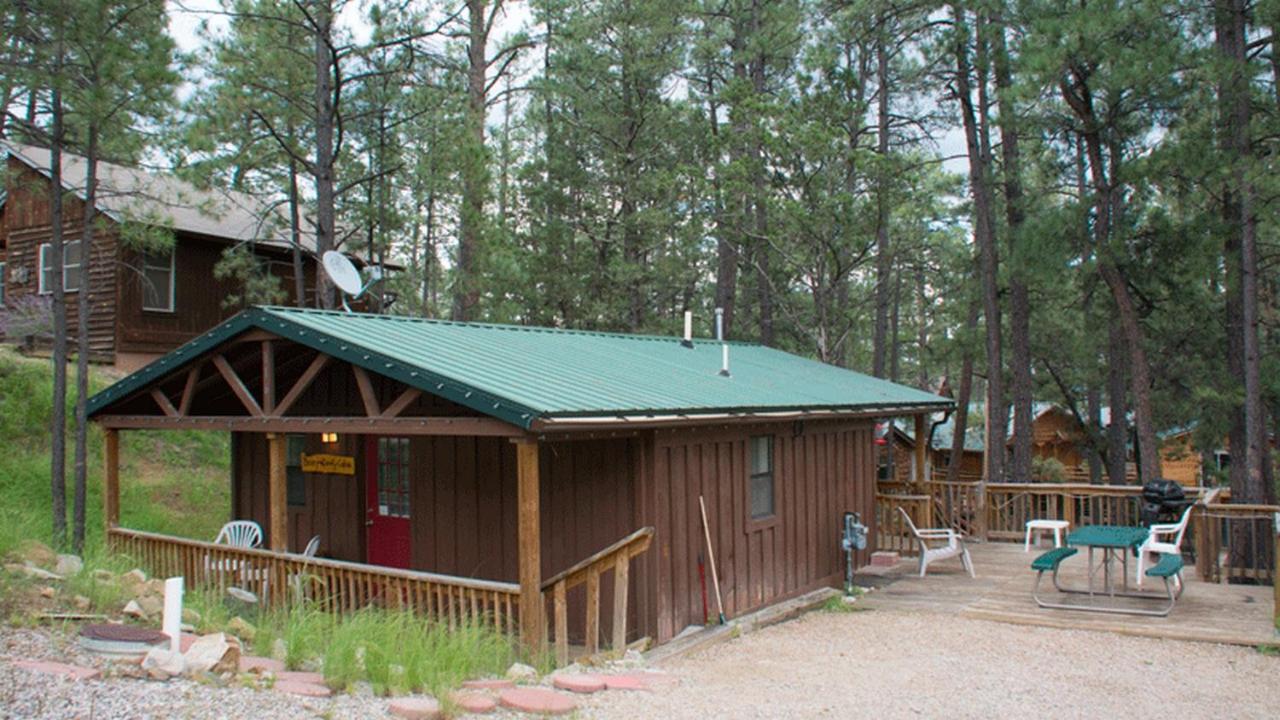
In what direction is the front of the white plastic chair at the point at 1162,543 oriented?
to the viewer's left

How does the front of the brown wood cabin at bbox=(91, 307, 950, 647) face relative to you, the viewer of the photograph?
facing the viewer and to the left of the viewer

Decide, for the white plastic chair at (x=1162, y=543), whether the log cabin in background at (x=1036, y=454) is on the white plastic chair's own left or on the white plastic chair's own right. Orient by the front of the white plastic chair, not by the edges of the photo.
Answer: on the white plastic chair's own right

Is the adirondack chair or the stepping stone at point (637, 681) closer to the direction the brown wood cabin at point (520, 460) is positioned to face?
the stepping stone

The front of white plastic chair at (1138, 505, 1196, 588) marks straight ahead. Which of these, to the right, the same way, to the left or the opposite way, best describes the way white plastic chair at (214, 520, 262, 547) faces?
to the left

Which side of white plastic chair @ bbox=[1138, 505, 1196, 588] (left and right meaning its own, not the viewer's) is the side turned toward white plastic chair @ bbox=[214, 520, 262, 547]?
front
